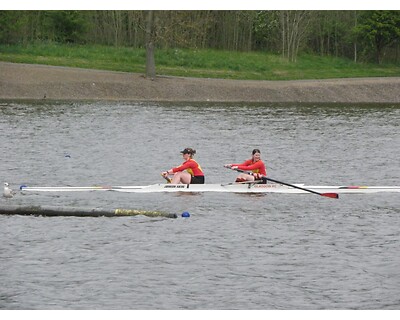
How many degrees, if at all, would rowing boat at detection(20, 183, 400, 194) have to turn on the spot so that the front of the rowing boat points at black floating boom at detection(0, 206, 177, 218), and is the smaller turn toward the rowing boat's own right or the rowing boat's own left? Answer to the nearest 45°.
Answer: approximately 135° to the rowing boat's own right

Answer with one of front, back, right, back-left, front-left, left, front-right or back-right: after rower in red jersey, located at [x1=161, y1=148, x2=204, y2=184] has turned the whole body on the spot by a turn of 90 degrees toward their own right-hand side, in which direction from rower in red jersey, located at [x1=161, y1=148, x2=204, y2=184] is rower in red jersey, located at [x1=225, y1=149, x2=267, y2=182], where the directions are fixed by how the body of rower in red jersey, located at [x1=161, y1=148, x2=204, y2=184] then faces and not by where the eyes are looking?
right

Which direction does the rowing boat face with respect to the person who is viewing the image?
facing to the right of the viewer

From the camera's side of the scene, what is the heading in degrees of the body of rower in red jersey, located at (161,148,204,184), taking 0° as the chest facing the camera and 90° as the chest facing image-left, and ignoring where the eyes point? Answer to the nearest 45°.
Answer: approximately 90°
